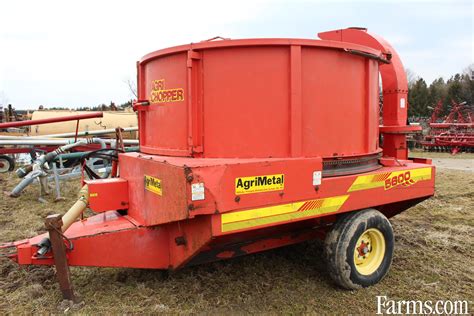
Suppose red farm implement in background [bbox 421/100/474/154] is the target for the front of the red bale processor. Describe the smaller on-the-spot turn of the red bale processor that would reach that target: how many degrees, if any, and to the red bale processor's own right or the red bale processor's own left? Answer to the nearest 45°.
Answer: approximately 180°

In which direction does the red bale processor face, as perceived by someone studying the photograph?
facing the viewer and to the left of the viewer
